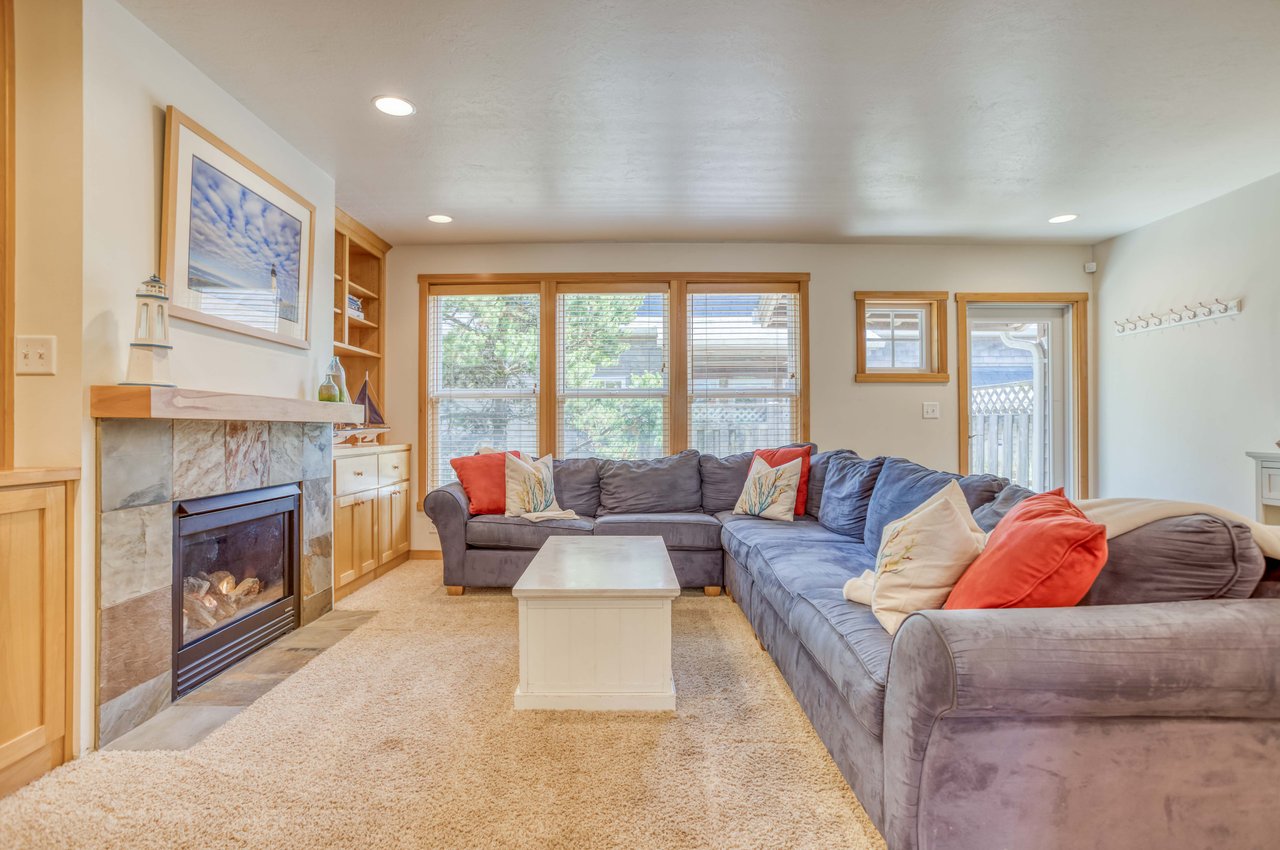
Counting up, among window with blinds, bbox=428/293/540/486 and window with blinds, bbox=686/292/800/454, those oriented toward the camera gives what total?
2

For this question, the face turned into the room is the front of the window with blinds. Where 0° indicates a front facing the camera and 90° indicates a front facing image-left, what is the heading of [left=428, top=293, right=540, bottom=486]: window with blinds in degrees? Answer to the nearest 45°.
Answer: approximately 0°

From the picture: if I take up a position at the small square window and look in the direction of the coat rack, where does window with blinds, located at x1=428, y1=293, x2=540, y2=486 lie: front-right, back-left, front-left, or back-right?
back-right

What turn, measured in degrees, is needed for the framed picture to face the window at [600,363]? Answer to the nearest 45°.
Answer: approximately 90° to its left

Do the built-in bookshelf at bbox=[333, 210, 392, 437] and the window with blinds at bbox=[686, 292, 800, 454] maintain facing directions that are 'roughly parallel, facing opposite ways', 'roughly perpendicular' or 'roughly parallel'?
roughly perpendicular

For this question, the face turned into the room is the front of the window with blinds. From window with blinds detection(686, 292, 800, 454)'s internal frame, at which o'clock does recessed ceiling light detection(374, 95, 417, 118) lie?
The recessed ceiling light is roughly at 1 o'clock from the window with blinds.

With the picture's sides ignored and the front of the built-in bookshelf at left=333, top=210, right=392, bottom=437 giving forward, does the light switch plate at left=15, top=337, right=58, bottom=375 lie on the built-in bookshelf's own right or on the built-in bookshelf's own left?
on the built-in bookshelf's own right

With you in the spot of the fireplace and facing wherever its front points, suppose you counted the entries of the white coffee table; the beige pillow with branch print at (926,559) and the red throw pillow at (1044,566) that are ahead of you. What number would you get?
3

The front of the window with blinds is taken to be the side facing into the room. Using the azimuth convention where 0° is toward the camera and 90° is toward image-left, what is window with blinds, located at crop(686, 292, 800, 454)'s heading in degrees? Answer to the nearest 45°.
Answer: approximately 0°

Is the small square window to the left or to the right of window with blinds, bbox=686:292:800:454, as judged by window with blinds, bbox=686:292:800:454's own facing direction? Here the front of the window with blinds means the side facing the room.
on its left

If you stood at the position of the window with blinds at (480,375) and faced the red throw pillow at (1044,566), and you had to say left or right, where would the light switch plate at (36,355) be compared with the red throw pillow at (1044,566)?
right
